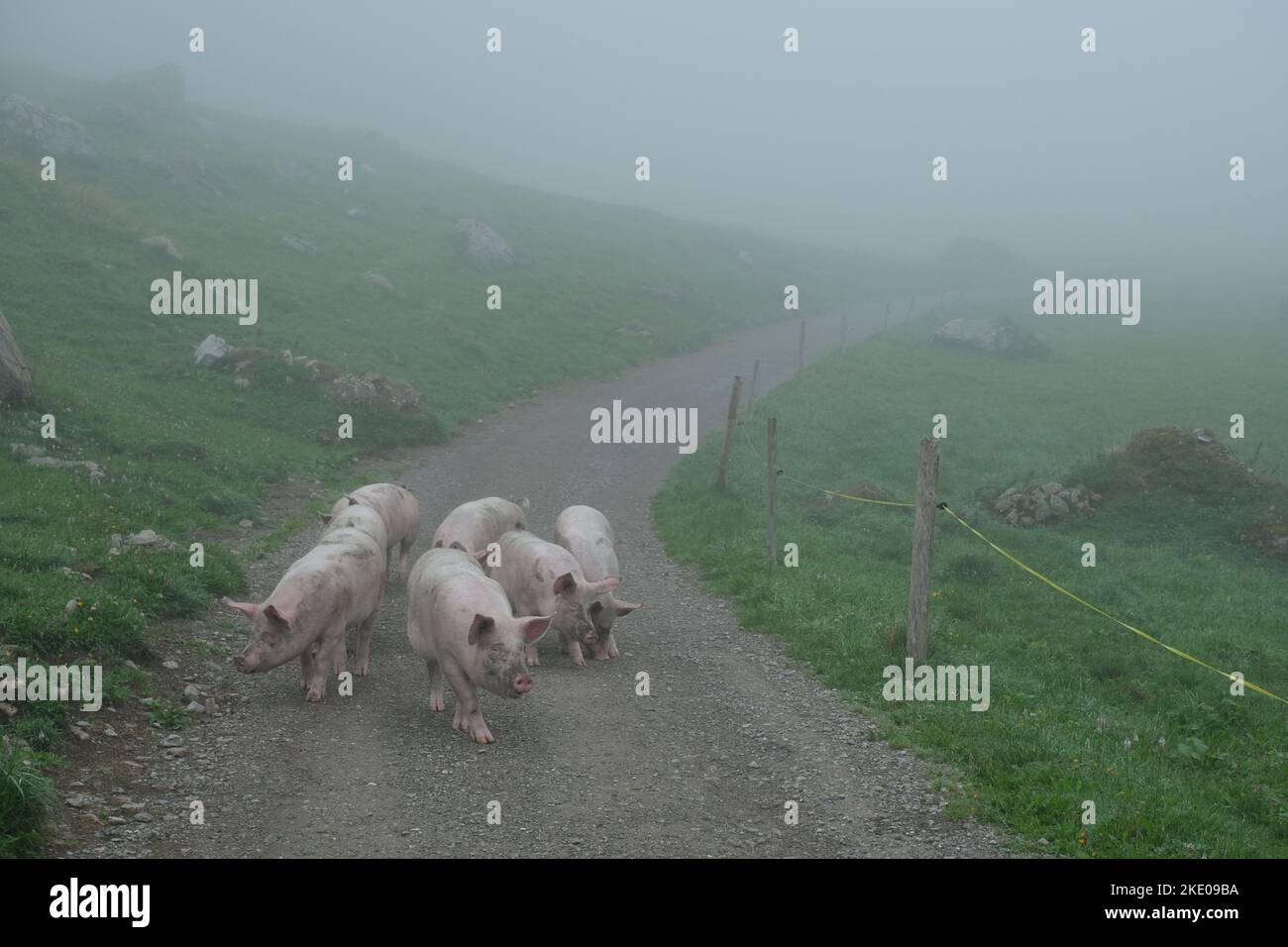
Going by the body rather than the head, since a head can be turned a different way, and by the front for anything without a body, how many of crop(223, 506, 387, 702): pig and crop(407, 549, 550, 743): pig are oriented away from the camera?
0

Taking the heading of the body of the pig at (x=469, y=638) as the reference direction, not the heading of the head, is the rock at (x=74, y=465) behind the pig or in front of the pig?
behind

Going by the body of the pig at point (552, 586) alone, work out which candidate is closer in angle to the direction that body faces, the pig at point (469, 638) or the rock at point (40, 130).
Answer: the pig

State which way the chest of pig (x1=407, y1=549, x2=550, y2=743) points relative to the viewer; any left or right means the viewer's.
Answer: facing the viewer and to the right of the viewer

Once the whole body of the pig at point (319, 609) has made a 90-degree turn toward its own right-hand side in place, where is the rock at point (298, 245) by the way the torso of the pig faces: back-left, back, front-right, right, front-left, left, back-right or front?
front-right

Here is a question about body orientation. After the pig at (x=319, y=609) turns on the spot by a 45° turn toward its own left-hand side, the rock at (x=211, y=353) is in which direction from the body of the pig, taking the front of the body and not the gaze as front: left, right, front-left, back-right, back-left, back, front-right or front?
back

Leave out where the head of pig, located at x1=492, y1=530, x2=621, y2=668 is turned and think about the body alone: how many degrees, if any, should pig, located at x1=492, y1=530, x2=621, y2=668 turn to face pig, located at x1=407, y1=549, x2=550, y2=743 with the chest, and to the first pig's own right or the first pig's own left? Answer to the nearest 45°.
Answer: approximately 45° to the first pig's own right

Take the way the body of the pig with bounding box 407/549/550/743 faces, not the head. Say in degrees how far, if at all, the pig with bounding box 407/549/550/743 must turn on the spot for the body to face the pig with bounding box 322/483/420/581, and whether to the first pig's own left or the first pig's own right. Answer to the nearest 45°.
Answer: approximately 135° to the first pig's own left

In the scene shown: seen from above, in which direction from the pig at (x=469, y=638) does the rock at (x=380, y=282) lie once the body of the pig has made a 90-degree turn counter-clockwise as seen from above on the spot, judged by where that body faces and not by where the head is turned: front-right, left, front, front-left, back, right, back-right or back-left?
front-left

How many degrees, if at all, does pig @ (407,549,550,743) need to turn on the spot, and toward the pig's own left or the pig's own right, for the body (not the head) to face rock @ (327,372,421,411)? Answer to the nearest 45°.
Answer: approximately 135° to the pig's own left

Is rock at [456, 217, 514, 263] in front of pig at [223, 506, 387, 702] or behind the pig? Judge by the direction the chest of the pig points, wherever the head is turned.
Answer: behind

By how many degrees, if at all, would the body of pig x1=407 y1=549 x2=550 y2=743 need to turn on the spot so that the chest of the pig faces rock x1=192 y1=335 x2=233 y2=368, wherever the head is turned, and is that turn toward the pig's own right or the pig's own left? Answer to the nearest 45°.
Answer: approximately 135° to the pig's own left

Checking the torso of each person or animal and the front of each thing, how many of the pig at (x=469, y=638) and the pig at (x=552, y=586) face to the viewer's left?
0

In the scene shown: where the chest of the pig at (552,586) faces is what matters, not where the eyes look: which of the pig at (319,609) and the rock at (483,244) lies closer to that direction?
the pig

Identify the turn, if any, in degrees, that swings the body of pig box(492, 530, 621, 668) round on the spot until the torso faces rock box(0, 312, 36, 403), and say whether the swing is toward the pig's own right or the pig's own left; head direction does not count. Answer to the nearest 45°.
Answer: approximately 180°

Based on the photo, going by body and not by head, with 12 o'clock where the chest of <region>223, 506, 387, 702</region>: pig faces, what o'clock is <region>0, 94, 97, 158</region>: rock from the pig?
The rock is roughly at 4 o'clock from the pig.

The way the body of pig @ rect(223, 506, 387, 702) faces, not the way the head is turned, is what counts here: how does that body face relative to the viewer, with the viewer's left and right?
facing the viewer and to the left of the viewer
